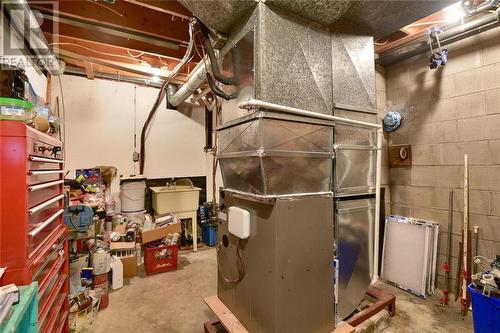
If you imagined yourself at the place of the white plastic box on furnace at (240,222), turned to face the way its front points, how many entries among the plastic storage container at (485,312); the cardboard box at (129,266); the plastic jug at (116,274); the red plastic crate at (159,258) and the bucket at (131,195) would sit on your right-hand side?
4

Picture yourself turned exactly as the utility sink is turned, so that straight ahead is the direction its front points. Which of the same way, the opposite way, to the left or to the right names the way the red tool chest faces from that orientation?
to the left

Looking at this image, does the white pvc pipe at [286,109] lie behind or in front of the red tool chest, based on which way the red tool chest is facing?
in front

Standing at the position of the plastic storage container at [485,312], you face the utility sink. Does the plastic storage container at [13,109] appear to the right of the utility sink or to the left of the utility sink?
left

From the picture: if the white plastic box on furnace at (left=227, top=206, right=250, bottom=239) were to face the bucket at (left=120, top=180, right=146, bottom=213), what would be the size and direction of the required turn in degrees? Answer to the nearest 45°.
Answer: approximately 90° to its right

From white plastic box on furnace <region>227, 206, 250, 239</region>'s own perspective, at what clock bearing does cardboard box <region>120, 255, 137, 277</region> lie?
The cardboard box is roughly at 3 o'clock from the white plastic box on furnace.

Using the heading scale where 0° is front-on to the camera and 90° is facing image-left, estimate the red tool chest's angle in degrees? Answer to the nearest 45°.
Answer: approximately 315°

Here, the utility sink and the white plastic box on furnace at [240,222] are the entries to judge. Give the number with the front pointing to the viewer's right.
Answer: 0

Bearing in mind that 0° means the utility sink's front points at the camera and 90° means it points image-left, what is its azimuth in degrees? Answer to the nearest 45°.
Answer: approximately 0°

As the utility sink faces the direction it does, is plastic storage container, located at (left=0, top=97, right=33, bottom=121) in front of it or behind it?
in front

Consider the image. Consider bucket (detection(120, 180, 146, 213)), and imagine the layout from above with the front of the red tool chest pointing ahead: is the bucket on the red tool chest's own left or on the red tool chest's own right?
on the red tool chest's own left

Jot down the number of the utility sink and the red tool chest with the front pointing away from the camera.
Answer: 0

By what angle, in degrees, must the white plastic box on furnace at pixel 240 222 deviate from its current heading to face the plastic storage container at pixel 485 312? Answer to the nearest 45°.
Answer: approximately 135° to its left

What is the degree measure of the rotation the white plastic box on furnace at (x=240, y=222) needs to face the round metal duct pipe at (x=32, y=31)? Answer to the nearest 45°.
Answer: approximately 45° to its right

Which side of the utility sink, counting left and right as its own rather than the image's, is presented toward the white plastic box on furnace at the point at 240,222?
front
